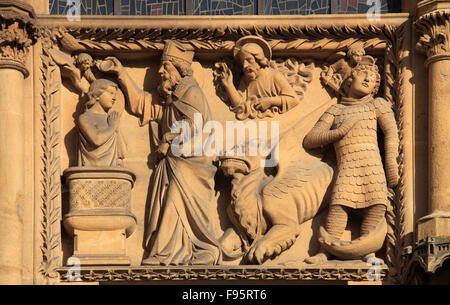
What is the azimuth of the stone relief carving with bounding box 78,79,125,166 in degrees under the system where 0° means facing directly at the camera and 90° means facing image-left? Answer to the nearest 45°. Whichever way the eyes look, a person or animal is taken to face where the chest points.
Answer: approximately 315°

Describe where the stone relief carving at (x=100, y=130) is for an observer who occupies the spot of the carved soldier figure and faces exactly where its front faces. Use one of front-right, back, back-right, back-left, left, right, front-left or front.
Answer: right

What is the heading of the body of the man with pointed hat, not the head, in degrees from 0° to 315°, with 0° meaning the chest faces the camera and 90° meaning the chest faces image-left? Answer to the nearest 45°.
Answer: approximately 90°

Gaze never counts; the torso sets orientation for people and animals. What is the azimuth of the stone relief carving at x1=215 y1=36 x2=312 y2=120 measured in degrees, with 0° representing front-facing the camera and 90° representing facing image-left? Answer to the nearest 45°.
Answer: approximately 45°

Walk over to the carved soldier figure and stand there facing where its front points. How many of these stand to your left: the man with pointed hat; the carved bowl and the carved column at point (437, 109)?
1

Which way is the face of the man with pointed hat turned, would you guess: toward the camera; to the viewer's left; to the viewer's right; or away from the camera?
to the viewer's left
